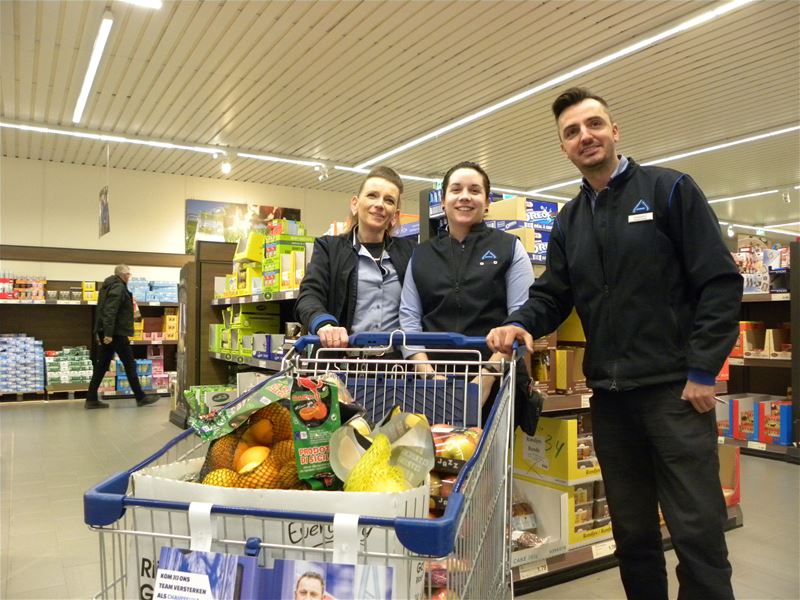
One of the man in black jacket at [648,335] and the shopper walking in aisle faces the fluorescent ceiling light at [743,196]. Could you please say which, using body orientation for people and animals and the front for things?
the shopper walking in aisle

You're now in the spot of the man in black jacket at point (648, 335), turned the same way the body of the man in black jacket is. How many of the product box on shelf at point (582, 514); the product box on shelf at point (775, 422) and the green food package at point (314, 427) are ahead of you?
1

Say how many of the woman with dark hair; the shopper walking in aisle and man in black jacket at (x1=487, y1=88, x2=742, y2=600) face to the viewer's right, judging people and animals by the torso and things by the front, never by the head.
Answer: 1

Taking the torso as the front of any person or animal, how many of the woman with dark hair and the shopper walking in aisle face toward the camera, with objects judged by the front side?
1

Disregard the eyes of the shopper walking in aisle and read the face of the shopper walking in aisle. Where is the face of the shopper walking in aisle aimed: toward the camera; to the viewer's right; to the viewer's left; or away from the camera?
to the viewer's right

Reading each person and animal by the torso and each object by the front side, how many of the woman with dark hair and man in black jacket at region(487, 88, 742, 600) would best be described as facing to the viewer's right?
0

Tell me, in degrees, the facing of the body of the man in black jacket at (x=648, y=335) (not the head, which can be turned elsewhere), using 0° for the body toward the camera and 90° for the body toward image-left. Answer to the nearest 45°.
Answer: approximately 45°

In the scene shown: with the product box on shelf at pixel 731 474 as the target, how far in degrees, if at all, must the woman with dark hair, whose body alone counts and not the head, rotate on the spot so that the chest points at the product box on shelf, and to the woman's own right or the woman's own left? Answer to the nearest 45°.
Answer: approximately 135° to the woman's own left
